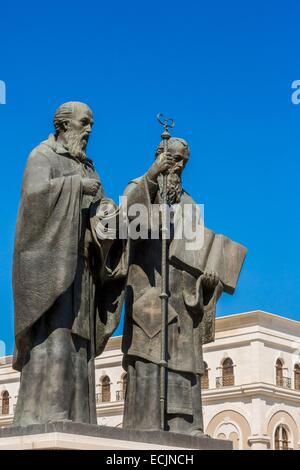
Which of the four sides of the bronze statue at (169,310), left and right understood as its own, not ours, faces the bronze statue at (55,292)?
right

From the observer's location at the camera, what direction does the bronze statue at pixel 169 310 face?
facing the viewer and to the right of the viewer

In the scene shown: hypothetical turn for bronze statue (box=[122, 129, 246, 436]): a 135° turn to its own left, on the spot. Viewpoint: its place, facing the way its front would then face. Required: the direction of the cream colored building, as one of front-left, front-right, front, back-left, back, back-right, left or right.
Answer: front
